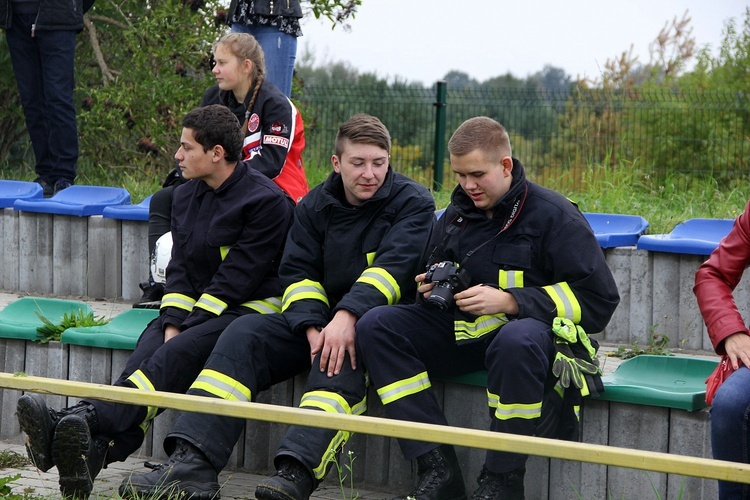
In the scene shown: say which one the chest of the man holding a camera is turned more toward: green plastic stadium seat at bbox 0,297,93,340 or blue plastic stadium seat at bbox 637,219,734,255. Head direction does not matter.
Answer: the green plastic stadium seat

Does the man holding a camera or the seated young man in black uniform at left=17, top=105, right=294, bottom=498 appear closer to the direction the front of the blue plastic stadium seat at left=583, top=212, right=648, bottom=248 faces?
the man holding a camera

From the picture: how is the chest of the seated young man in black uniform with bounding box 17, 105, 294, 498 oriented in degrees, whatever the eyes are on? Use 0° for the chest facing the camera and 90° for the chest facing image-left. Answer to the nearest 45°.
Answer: approximately 45°

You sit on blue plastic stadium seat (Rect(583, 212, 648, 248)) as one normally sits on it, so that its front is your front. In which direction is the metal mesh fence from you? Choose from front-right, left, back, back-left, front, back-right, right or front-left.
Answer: back

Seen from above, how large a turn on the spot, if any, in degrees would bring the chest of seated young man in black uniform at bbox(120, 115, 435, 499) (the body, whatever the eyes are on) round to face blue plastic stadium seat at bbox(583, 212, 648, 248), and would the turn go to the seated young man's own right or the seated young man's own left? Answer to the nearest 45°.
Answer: approximately 180°

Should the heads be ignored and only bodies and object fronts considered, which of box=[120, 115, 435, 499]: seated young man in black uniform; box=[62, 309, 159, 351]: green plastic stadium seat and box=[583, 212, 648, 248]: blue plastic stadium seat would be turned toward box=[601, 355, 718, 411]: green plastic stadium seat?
the blue plastic stadium seat

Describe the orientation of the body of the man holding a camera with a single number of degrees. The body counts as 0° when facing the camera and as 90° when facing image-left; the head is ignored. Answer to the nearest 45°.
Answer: approximately 45°

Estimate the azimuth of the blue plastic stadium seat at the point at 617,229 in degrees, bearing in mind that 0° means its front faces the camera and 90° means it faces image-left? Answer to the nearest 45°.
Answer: approximately 0°

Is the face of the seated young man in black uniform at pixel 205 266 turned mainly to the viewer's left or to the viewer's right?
to the viewer's left

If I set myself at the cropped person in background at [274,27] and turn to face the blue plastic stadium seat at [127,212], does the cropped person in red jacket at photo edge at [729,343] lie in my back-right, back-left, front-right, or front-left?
back-left

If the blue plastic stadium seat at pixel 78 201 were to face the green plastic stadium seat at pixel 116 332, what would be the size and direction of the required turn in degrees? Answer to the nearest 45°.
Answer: approximately 45° to its left

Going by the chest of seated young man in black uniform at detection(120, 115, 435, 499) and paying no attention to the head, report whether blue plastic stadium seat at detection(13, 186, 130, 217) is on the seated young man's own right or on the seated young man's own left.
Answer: on the seated young man's own right

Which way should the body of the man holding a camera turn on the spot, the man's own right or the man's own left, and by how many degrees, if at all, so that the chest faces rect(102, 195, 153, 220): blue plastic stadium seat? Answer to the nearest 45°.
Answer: approximately 90° to the man's own right
